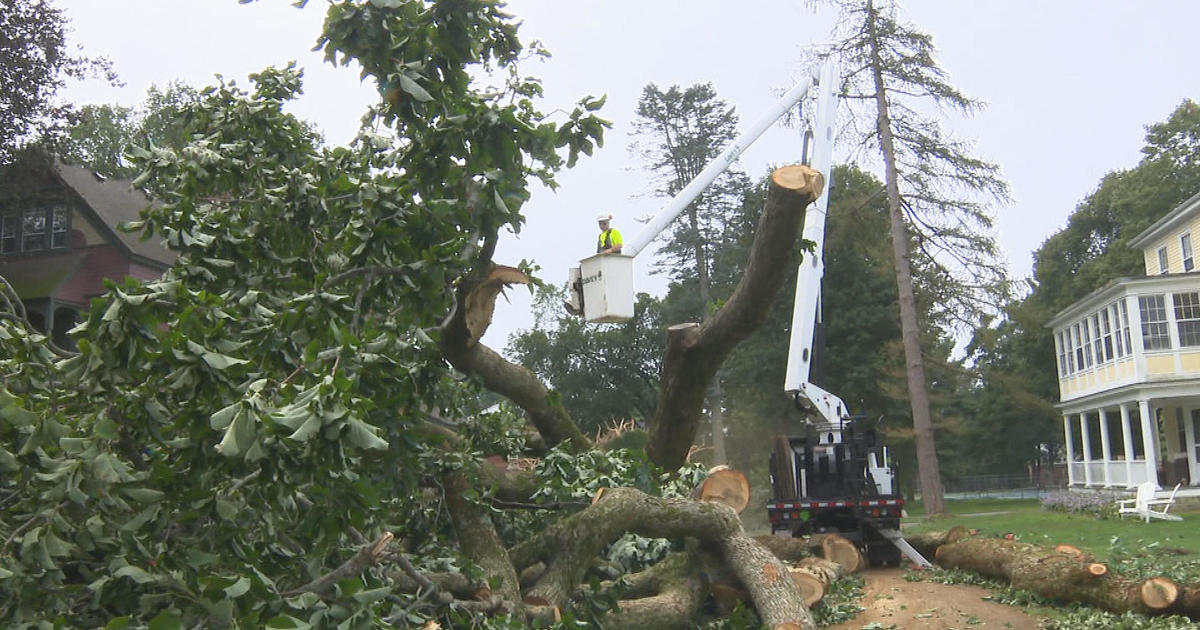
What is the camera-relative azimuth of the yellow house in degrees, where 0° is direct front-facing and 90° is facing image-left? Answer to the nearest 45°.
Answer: approximately 45°

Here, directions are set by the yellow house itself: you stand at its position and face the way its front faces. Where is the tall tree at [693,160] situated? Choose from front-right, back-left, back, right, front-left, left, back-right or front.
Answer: right

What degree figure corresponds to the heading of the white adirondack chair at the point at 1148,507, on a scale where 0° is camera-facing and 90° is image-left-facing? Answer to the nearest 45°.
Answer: approximately 90°

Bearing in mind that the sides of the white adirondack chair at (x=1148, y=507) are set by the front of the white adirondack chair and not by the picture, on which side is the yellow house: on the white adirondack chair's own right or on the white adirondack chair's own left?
on the white adirondack chair's own right

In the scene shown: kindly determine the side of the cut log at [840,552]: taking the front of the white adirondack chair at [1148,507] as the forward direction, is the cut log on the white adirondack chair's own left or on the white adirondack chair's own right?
on the white adirondack chair's own left

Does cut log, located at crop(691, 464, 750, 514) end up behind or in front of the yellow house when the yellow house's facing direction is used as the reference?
in front

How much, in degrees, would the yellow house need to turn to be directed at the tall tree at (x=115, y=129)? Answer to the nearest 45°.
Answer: approximately 45° to its right

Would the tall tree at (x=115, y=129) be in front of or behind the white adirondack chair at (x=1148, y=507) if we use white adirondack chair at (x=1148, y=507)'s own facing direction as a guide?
in front

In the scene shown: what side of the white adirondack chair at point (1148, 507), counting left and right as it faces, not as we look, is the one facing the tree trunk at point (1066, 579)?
left
